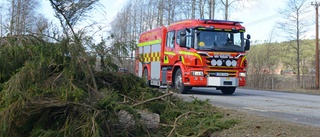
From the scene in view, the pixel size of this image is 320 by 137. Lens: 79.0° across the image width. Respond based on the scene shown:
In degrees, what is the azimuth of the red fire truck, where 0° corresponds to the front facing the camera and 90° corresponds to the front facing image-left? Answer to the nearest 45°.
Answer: approximately 315°
